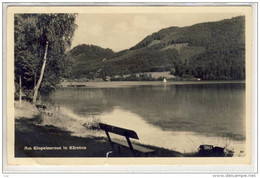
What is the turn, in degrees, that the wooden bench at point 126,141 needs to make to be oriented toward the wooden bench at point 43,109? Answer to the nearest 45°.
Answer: approximately 135° to its left

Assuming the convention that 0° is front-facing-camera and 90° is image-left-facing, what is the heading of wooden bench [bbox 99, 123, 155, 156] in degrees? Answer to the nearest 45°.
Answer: approximately 225°
